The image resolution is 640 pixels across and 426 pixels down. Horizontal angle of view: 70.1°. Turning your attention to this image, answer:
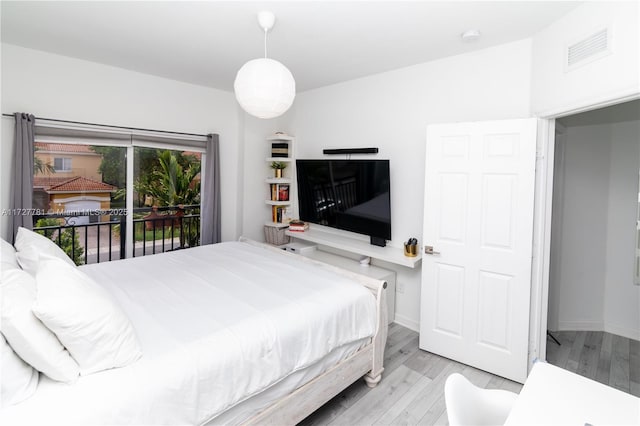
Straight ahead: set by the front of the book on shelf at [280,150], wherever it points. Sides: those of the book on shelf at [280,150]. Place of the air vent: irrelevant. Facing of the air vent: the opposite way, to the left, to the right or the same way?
to the right

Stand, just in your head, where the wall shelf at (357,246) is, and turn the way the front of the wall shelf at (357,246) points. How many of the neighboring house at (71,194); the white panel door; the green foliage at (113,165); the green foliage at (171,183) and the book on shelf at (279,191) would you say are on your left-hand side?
1

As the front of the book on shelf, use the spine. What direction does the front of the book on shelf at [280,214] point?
toward the camera

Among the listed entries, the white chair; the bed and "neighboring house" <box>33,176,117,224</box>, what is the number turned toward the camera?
1

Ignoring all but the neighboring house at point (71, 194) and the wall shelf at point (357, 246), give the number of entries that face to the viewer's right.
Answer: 0

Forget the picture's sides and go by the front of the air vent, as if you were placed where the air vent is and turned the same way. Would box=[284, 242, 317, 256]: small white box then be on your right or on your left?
on your right

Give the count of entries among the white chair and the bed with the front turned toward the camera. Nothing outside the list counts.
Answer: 0

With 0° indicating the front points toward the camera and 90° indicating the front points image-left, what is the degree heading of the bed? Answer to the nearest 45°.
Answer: approximately 225°

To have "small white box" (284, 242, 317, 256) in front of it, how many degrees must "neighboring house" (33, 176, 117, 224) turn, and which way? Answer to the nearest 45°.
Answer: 0° — it already faces it

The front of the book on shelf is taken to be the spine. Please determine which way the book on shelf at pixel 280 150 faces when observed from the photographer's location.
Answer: facing the viewer

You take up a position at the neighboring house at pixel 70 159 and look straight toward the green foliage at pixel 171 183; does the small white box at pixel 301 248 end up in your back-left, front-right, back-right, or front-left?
front-right

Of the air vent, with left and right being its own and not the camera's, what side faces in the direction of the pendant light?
front

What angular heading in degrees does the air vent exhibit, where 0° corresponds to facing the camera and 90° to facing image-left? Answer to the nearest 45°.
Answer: approximately 45°
